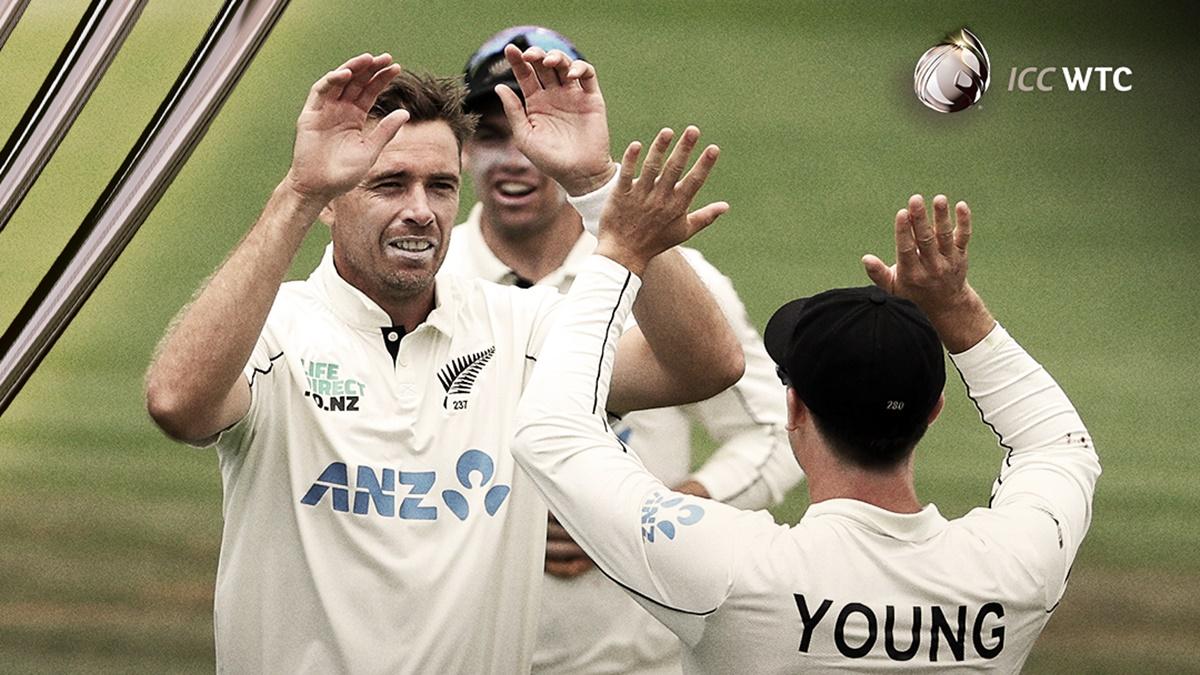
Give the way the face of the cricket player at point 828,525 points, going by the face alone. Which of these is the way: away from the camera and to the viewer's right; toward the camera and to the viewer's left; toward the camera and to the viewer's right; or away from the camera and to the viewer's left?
away from the camera and to the viewer's left

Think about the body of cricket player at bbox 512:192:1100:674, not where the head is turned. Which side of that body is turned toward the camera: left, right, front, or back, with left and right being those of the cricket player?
back

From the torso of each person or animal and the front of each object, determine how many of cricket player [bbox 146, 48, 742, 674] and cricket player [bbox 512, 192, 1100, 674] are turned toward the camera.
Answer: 1

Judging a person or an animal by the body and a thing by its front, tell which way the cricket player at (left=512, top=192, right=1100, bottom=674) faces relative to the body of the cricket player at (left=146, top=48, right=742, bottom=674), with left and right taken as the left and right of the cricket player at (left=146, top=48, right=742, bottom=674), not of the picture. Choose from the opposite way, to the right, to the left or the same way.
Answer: the opposite way

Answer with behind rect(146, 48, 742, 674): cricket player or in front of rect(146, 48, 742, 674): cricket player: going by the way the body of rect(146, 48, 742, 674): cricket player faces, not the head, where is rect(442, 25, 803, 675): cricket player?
behind

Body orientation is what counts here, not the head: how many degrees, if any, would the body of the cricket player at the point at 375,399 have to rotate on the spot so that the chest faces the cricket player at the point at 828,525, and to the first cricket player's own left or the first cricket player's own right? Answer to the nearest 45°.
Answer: approximately 45° to the first cricket player's own left

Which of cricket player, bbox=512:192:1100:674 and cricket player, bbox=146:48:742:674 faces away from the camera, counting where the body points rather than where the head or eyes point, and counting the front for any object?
cricket player, bbox=512:192:1100:674
